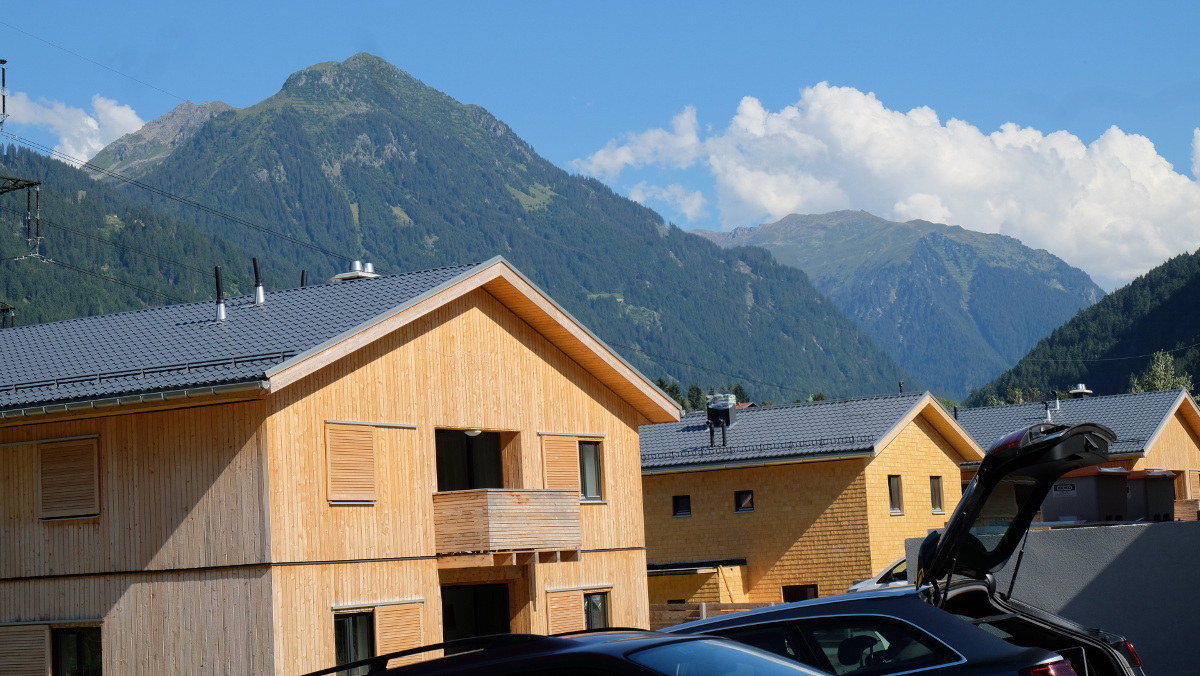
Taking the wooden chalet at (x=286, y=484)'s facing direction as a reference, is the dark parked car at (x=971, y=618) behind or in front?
in front

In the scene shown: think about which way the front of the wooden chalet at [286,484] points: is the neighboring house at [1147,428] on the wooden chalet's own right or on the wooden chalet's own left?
on the wooden chalet's own left

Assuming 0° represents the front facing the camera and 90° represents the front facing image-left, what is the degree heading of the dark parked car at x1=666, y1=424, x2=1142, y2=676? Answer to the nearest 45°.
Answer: approximately 135°

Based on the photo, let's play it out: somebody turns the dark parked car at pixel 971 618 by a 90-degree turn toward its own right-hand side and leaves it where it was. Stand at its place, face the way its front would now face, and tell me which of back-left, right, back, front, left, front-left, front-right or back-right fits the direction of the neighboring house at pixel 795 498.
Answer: front-left

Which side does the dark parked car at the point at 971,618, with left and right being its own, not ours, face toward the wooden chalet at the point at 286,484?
front

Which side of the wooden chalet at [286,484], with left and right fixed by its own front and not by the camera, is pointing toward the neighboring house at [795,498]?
left

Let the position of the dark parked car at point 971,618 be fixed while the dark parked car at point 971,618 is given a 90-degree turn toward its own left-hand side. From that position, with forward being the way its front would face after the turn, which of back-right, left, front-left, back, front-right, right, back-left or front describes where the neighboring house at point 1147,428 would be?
back-right

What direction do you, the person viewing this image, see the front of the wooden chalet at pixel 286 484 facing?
facing the viewer and to the right of the viewer
